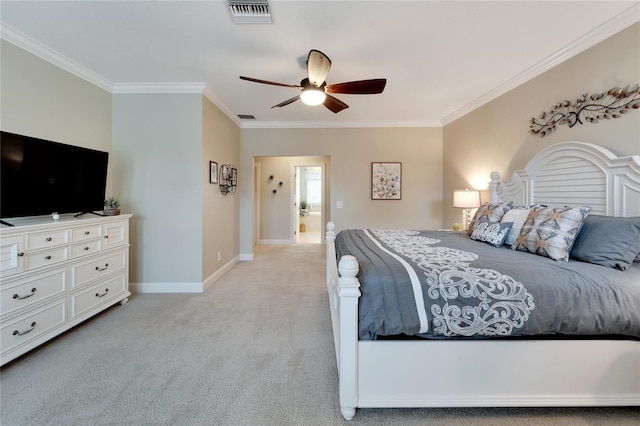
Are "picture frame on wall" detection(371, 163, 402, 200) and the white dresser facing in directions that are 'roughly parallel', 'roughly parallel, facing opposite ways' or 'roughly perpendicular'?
roughly perpendicular

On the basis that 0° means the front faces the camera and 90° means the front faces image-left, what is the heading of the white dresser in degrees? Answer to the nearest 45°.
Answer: approximately 315°

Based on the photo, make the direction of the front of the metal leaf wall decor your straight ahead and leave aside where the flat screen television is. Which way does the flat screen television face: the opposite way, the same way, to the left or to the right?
the opposite way

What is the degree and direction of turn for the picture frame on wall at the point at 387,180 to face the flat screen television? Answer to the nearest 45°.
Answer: approximately 45° to its right

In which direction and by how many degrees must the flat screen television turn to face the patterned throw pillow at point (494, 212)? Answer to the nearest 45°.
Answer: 0° — it already faces it

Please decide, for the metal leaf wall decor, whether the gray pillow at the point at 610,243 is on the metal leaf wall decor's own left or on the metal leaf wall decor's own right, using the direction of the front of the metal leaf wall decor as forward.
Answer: on the metal leaf wall decor's own left

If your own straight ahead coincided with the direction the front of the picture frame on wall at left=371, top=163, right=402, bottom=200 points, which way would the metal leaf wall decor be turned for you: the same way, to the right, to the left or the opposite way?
to the right

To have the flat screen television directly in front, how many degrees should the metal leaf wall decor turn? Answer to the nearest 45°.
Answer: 0° — it already faces it
